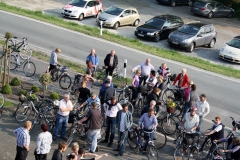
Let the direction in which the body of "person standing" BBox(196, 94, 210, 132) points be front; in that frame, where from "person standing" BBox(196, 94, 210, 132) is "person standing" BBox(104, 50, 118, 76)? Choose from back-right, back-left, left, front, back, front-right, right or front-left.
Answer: right

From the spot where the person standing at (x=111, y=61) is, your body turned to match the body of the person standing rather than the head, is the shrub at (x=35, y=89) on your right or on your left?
on your right

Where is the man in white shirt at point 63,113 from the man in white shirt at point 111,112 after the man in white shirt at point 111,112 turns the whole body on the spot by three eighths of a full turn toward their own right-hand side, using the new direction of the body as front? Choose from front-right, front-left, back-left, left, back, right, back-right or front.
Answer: left

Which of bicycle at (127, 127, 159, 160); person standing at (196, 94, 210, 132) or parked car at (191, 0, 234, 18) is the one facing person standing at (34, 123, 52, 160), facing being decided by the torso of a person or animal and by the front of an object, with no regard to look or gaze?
person standing at (196, 94, 210, 132)

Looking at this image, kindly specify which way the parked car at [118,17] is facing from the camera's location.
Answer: facing the viewer and to the left of the viewer

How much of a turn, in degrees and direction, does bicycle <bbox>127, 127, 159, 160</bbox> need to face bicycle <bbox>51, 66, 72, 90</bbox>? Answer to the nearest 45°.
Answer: approximately 180°

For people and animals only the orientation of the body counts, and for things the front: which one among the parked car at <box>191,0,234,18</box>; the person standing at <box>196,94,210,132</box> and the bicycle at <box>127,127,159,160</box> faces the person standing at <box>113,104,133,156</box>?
the person standing at <box>196,94,210,132</box>

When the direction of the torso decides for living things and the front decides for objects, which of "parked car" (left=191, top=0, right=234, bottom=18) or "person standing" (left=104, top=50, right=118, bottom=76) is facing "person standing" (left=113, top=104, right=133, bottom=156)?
"person standing" (left=104, top=50, right=118, bottom=76)

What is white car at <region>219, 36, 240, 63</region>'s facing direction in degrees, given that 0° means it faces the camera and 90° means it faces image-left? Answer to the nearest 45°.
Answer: approximately 45°

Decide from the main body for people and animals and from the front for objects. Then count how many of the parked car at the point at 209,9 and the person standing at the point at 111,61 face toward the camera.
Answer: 1

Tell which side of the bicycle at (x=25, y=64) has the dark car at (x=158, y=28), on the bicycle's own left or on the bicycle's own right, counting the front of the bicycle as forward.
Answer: on the bicycle's own left

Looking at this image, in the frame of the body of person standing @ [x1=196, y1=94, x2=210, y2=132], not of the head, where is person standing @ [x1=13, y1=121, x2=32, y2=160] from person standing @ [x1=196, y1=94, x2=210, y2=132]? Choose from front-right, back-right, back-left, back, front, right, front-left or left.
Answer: front
